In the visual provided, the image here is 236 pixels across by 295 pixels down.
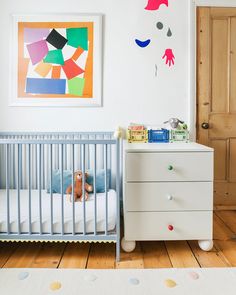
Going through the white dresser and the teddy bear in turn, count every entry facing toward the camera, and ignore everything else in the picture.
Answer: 2

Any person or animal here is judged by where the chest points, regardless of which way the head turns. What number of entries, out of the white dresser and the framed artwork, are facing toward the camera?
2

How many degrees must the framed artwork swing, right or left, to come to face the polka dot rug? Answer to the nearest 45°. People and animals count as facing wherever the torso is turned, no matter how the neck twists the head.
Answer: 0° — it already faces it

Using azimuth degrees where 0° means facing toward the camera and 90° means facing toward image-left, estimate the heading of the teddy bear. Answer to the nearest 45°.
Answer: approximately 0°

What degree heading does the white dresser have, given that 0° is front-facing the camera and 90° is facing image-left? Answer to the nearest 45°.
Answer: approximately 0°

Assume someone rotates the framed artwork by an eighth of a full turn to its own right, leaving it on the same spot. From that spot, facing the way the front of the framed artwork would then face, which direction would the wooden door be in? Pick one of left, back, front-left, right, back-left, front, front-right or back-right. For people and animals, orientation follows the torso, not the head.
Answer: back-left
